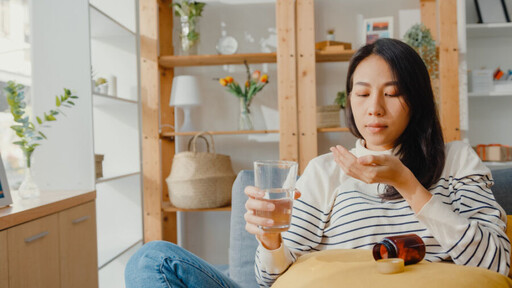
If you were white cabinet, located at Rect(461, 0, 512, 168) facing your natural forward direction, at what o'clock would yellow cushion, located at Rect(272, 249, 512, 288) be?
The yellow cushion is roughly at 12 o'clock from the white cabinet.

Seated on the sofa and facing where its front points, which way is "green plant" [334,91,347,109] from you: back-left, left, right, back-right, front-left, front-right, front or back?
back

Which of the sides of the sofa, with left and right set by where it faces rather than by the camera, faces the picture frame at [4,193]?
right

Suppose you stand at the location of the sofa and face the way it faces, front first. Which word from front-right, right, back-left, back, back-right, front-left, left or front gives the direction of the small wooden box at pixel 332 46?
back

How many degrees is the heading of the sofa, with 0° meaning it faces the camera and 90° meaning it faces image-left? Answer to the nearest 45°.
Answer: approximately 0°

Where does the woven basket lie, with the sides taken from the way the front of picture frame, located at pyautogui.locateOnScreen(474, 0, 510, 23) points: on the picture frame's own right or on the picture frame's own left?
on the picture frame's own right

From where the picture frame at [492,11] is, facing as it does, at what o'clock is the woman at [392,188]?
The woman is roughly at 12 o'clock from the picture frame.

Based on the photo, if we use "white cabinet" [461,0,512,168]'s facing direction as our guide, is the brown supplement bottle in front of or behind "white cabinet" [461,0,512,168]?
in front

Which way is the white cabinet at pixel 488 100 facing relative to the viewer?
toward the camera

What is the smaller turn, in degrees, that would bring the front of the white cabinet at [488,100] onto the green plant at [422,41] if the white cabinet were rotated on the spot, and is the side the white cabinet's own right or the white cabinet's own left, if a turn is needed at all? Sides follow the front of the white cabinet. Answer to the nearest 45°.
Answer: approximately 45° to the white cabinet's own right

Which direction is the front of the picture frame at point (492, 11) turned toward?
toward the camera

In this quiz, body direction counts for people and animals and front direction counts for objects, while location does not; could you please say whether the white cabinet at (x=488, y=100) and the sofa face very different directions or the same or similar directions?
same or similar directions

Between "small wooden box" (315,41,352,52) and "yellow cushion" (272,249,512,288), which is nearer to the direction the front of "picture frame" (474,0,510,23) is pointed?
the yellow cushion
